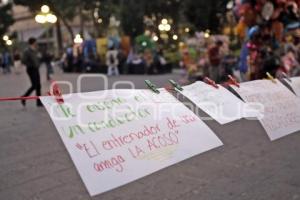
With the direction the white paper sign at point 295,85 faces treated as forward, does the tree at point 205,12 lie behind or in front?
behind

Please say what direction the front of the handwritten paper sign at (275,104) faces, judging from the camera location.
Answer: facing the viewer

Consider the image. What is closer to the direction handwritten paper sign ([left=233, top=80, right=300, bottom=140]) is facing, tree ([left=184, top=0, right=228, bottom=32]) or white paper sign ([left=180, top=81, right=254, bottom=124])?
the white paper sign

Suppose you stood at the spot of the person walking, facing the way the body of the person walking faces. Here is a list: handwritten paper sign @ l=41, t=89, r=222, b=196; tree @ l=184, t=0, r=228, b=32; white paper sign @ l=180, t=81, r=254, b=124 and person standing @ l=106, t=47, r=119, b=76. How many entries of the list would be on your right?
2

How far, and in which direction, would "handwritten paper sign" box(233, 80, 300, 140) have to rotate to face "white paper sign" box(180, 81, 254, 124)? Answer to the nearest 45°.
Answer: approximately 45° to its right

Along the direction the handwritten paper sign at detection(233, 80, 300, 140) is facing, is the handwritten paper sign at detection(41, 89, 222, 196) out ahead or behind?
ahead
